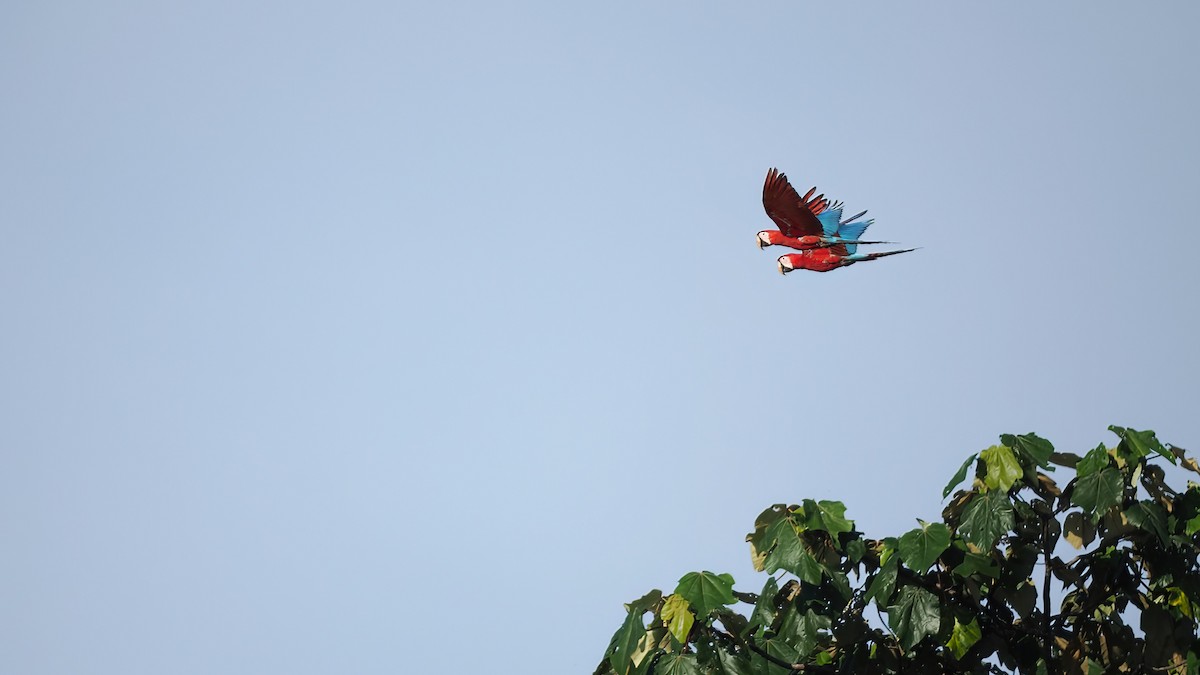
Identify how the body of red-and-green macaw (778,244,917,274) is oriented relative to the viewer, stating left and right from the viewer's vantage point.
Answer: facing to the left of the viewer
